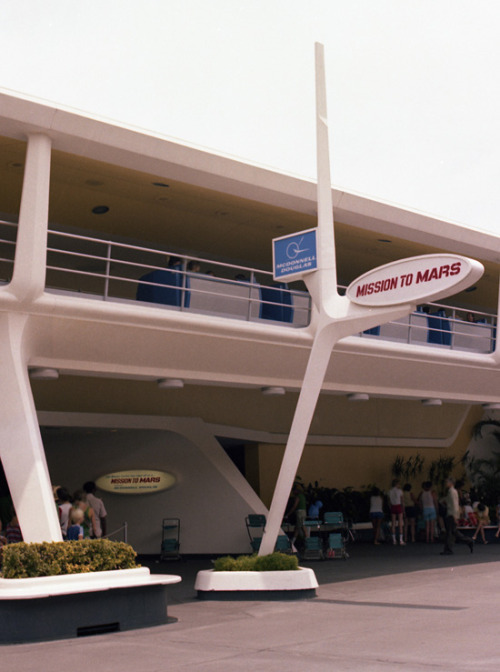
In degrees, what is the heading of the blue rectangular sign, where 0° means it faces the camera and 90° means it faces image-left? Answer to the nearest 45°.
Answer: approximately 45°

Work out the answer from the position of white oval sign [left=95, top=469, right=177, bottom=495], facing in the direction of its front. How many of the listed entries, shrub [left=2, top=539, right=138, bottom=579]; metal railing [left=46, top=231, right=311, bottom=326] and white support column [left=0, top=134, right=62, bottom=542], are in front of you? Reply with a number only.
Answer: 3

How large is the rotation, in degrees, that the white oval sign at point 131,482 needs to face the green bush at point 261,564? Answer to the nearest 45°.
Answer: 0° — it already faces it

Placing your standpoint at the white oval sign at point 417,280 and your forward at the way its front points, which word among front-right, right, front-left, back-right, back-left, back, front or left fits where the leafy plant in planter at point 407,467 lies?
back-right

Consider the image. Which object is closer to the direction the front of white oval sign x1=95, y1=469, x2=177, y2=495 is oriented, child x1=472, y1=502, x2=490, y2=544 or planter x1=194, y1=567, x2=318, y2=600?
the planter

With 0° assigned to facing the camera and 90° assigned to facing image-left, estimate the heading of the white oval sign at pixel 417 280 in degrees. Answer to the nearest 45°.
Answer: approximately 45°

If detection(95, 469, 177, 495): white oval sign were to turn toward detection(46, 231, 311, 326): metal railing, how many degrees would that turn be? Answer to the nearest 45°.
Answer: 0° — it already faces it

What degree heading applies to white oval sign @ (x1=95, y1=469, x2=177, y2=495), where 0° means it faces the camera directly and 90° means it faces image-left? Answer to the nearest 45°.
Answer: approximately 0°

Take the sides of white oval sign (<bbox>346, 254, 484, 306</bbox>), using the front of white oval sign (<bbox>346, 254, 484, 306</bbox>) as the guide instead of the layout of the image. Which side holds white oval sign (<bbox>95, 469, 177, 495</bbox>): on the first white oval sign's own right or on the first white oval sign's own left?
on the first white oval sign's own right
